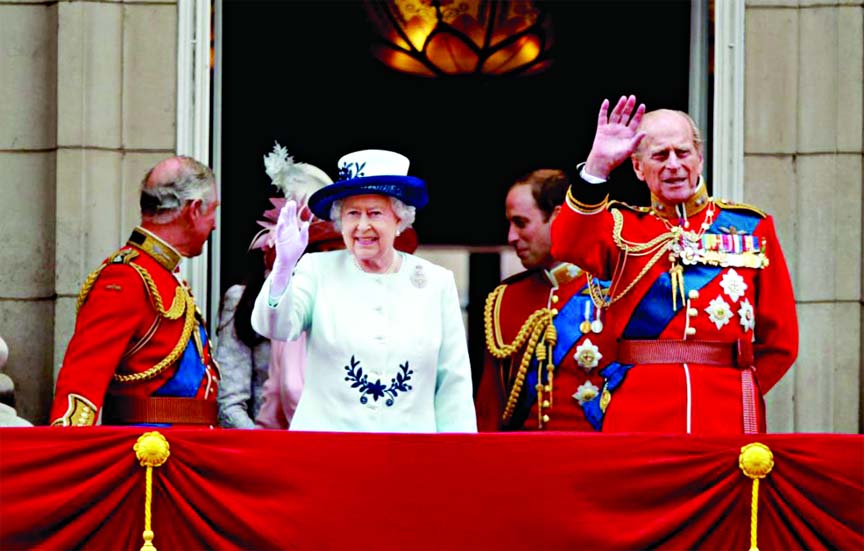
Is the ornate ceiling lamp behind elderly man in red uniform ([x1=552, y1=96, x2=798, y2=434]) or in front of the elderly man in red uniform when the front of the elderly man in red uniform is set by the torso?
behind

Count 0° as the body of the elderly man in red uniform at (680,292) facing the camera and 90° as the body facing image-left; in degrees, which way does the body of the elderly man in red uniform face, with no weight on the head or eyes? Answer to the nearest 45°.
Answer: approximately 0°

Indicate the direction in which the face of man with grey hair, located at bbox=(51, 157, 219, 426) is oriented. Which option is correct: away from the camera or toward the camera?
away from the camera

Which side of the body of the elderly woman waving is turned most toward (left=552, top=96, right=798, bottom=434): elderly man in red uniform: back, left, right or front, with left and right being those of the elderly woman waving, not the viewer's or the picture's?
left

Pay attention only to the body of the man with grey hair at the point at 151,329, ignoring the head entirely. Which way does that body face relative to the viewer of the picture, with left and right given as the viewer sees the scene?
facing to the right of the viewer

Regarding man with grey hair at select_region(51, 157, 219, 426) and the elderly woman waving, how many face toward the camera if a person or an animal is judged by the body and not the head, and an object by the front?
1

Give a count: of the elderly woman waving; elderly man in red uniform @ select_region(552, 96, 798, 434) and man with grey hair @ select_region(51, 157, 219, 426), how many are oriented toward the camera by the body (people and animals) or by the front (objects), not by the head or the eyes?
2

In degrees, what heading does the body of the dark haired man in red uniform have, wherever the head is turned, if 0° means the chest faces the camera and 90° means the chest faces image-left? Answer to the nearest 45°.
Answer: approximately 0°
